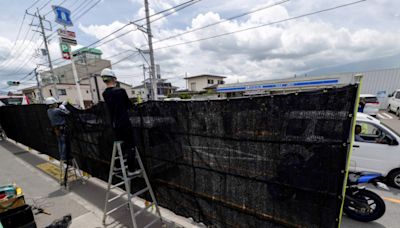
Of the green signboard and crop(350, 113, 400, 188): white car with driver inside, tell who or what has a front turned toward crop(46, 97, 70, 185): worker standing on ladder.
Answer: the green signboard

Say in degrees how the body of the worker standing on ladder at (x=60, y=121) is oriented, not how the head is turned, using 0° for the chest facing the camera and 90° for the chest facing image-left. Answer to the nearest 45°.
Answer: approximately 225°

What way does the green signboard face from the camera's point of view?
toward the camera

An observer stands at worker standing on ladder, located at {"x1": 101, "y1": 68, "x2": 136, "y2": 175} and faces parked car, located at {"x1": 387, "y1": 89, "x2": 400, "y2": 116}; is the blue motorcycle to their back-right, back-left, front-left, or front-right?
front-right

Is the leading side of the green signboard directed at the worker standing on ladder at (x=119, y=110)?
yes
